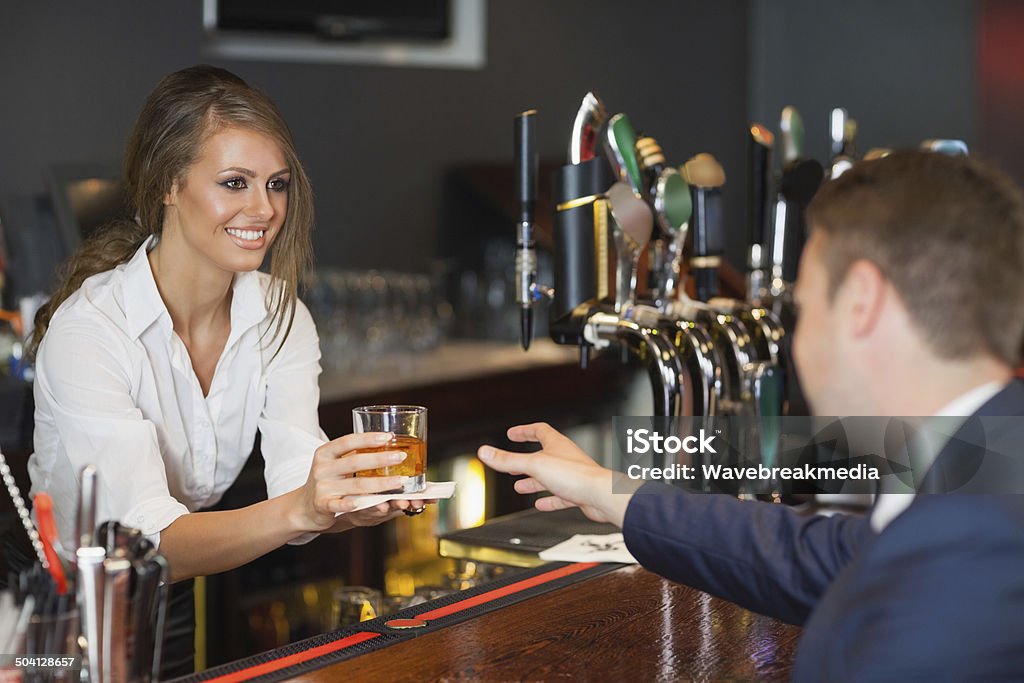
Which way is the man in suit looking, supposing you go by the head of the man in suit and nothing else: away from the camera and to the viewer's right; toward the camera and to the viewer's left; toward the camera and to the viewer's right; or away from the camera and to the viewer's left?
away from the camera and to the viewer's left

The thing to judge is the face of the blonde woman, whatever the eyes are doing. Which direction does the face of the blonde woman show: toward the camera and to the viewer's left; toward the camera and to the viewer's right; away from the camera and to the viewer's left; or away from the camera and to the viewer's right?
toward the camera and to the viewer's right

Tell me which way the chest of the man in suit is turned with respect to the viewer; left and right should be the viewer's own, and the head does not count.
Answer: facing away from the viewer and to the left of the viewer

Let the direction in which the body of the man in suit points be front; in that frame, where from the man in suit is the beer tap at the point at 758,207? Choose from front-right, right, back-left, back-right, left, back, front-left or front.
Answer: front-right

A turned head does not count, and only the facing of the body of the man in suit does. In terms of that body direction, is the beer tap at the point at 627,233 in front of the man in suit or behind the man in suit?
in front

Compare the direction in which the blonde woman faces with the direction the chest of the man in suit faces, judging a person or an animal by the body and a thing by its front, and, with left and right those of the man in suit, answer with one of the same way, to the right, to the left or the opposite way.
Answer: the opposite way

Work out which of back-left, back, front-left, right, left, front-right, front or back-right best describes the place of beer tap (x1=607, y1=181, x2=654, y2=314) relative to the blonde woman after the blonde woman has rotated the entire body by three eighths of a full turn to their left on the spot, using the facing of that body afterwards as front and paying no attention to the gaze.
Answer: right

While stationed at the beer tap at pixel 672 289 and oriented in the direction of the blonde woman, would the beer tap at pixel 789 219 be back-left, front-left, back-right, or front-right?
back-right

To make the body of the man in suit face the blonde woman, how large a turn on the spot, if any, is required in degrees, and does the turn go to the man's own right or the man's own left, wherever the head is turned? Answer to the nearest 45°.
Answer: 0° — they already face them

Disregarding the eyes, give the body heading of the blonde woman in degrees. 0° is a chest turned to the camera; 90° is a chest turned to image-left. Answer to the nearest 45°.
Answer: approximately 315°
